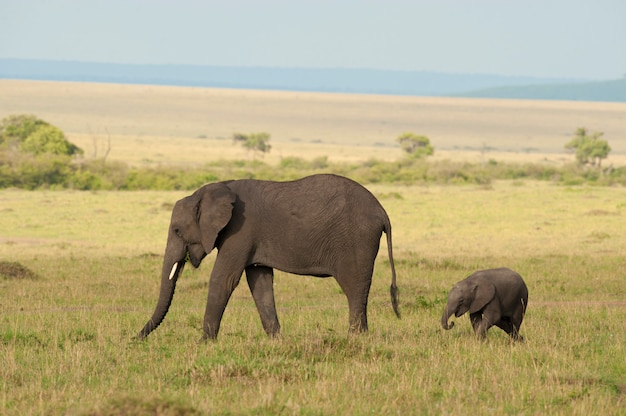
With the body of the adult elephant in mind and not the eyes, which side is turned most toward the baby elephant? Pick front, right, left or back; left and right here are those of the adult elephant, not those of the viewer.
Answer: back

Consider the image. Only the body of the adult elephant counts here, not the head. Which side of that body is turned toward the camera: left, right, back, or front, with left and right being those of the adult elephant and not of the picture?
left

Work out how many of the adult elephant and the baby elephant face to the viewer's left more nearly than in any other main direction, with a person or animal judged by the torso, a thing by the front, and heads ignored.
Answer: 2

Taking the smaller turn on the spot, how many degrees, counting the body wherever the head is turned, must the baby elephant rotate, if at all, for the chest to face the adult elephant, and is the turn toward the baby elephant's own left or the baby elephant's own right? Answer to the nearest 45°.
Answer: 0° — it already faces it

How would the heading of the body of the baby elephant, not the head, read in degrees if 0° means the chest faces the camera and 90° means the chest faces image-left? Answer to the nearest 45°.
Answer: approximately 90°
